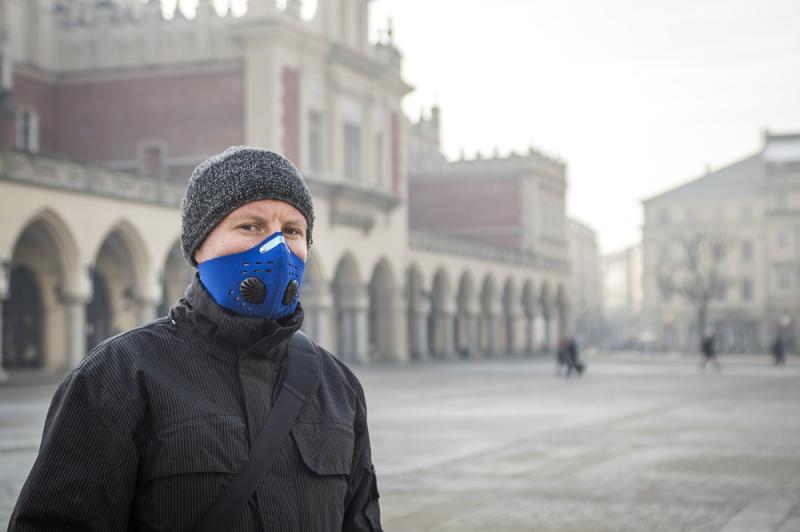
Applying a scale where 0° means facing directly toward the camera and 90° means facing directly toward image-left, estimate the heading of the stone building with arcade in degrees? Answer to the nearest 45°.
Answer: approximately 315°

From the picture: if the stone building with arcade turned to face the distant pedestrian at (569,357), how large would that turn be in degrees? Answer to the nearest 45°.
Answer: approximately 45° to its left

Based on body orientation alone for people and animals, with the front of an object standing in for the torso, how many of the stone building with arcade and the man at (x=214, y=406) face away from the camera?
0

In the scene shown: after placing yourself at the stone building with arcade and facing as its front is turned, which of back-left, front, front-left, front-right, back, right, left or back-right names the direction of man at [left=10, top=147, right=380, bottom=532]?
front-right

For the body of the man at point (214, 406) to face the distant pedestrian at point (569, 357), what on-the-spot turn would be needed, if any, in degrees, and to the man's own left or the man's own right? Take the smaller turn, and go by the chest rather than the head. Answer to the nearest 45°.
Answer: approximately 135° to the man's own left

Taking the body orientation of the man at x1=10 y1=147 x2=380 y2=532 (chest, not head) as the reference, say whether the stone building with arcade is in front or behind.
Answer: behind
